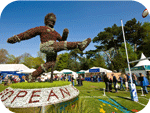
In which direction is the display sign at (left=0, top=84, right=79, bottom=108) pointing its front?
toward the camera

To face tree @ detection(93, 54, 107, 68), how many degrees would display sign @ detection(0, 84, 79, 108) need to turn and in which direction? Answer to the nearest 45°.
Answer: approximately 135° to its left
